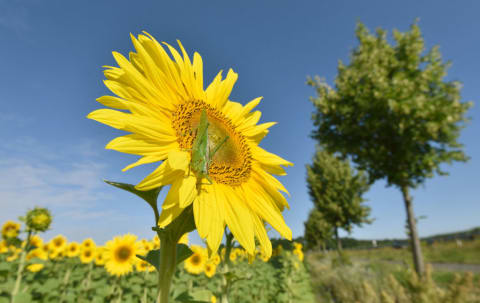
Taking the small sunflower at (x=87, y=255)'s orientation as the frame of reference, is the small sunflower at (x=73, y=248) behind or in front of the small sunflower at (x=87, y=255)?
behind

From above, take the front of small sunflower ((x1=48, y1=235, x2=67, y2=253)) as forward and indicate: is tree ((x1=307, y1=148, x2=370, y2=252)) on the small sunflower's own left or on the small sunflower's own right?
on the small sunflower's own left

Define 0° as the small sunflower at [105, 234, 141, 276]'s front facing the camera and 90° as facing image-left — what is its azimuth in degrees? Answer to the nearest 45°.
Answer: approximately 0°

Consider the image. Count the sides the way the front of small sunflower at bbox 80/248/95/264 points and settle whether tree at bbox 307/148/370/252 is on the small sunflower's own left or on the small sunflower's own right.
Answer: on the small sunflower's own left

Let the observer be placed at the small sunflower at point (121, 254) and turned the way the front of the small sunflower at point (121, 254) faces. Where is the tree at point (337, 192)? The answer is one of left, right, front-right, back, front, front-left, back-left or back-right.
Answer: back-left

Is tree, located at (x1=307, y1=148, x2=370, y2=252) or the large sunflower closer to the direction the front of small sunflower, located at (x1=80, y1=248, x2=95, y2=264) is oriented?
the large sunflower

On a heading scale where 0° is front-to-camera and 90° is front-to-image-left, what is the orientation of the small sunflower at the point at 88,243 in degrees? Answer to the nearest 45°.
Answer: approximately 0°

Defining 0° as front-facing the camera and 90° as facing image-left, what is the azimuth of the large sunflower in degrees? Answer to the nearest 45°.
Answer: approximately 315°

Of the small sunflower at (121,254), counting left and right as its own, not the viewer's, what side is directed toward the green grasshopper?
front
